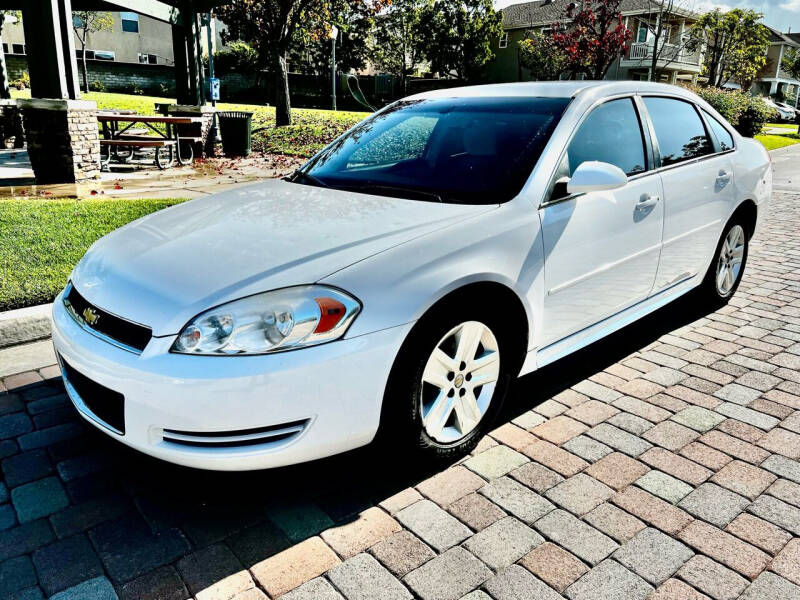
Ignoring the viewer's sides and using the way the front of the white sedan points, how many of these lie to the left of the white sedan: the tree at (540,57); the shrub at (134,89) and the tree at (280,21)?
0

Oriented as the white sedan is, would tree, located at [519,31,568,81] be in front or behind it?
behind

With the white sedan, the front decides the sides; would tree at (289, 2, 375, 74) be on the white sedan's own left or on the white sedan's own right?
on the white sedan's own right

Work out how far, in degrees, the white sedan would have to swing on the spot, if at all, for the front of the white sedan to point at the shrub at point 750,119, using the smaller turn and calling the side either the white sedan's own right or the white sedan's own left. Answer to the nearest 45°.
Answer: approximately 180°

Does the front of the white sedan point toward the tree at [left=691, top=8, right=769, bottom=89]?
no

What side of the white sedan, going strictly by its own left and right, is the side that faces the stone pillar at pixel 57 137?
right

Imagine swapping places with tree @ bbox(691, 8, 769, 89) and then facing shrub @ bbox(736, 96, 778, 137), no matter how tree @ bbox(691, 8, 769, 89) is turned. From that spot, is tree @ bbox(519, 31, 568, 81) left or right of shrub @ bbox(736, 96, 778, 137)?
right

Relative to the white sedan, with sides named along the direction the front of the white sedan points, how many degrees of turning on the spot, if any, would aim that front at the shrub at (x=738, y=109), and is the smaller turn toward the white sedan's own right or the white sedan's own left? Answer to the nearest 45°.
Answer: approximately 180°

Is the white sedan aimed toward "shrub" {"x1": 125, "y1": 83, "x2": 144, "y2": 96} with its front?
no

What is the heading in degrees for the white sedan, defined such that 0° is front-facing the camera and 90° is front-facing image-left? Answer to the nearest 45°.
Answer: approximately 45°

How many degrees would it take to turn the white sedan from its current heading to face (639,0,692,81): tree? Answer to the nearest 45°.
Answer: approximately 135° to its right

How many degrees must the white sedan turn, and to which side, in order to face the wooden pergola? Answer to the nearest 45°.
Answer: approximately 90° to its right

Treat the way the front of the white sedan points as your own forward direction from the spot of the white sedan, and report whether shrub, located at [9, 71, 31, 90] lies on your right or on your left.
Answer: on your right

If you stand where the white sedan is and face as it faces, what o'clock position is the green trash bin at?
The green trash bin is roughly at 4 o'clock from the white sedan.

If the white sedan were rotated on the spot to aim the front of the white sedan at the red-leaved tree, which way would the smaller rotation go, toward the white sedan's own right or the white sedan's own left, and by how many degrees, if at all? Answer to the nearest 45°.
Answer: approximately 135° to the white sedan's own right

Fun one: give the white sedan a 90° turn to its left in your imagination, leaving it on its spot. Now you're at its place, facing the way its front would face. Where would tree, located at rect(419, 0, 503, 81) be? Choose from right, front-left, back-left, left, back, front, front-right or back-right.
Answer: back-left

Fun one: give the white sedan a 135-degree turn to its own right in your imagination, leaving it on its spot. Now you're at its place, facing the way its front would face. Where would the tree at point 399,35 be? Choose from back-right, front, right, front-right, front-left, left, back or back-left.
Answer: front

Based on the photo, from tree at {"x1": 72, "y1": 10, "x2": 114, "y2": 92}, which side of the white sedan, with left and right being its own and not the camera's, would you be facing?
right
